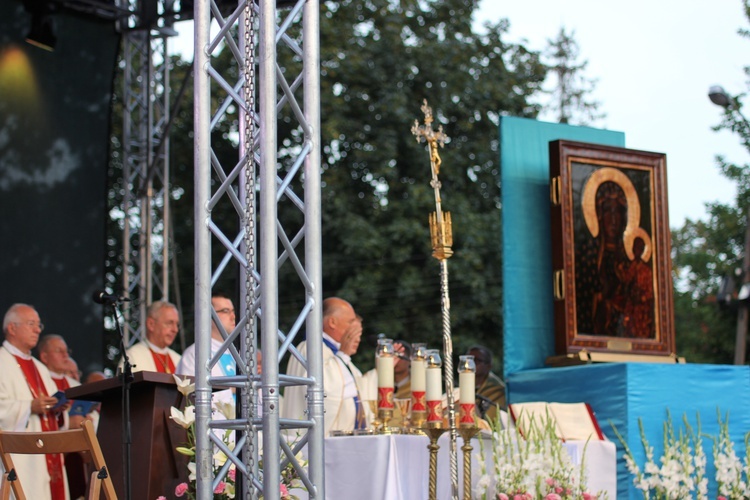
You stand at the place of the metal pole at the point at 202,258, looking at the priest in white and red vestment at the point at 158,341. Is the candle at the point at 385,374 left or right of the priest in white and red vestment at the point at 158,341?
right

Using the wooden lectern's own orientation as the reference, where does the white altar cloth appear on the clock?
The white altar cloth is roughly at 10 o'clock from the wooden lectern.

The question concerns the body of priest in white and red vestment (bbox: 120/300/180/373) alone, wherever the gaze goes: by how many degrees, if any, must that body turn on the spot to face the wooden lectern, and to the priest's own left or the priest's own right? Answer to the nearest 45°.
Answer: approximately 45° to the priest's own right

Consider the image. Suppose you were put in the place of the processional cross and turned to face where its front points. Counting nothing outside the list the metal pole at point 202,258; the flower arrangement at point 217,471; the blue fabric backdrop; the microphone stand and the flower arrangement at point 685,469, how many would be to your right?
3

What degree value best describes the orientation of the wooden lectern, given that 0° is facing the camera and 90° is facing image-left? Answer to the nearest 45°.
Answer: approximately 315°

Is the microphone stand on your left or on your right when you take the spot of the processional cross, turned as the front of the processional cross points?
on your right

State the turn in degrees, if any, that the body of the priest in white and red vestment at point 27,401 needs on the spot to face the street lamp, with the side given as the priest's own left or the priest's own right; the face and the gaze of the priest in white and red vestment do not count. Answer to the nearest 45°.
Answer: approximately 45° to the priest's own left
